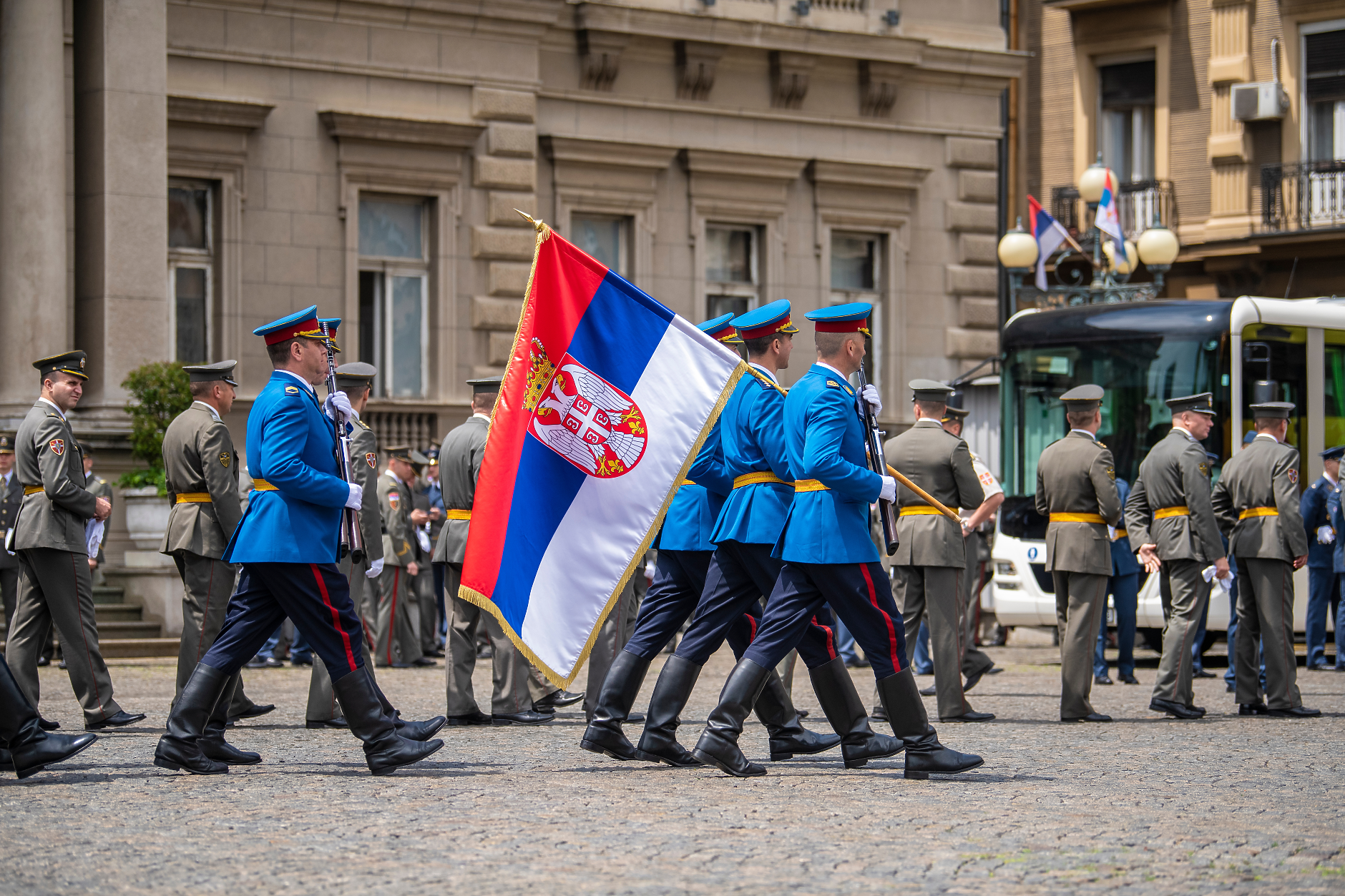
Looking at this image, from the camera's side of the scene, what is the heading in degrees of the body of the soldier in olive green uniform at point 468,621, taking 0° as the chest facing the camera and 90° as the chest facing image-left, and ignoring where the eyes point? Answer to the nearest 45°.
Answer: approximately 225°

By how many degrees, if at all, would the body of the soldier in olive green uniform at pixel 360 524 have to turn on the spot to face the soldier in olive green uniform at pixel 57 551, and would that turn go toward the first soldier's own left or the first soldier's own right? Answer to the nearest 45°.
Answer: approximately 135° to the first soldier's own left

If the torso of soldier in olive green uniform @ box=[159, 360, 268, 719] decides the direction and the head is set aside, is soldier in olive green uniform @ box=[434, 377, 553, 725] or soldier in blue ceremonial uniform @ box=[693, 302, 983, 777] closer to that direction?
the soldier in olive green uniform

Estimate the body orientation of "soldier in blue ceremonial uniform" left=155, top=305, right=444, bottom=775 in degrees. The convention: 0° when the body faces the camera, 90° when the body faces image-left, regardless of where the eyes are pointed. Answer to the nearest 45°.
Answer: approximately 270°

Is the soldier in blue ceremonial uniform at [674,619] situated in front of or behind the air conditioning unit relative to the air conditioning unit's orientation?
in front

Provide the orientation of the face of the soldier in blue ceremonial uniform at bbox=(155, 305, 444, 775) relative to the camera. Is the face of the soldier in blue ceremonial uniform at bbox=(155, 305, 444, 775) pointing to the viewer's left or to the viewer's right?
to the viewer's right

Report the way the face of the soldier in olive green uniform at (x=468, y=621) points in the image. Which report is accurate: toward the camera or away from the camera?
away from the camera

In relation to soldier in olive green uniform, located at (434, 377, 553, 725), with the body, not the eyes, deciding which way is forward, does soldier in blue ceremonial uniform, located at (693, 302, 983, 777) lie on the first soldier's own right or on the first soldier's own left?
on the first soldier's own right

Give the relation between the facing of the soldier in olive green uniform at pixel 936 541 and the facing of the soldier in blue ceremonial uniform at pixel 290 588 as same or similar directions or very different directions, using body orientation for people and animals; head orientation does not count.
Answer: same or similar directions

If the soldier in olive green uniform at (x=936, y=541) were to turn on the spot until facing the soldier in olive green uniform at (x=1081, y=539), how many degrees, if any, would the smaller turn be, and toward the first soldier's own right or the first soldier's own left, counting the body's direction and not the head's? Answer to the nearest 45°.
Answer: approximately 45° to the first soldier's own right

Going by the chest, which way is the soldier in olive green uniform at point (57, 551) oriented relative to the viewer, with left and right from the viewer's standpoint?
facing to the right of the viewer

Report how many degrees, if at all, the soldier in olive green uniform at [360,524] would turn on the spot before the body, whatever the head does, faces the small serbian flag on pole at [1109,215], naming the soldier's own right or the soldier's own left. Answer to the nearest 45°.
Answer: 0° — they already face it
